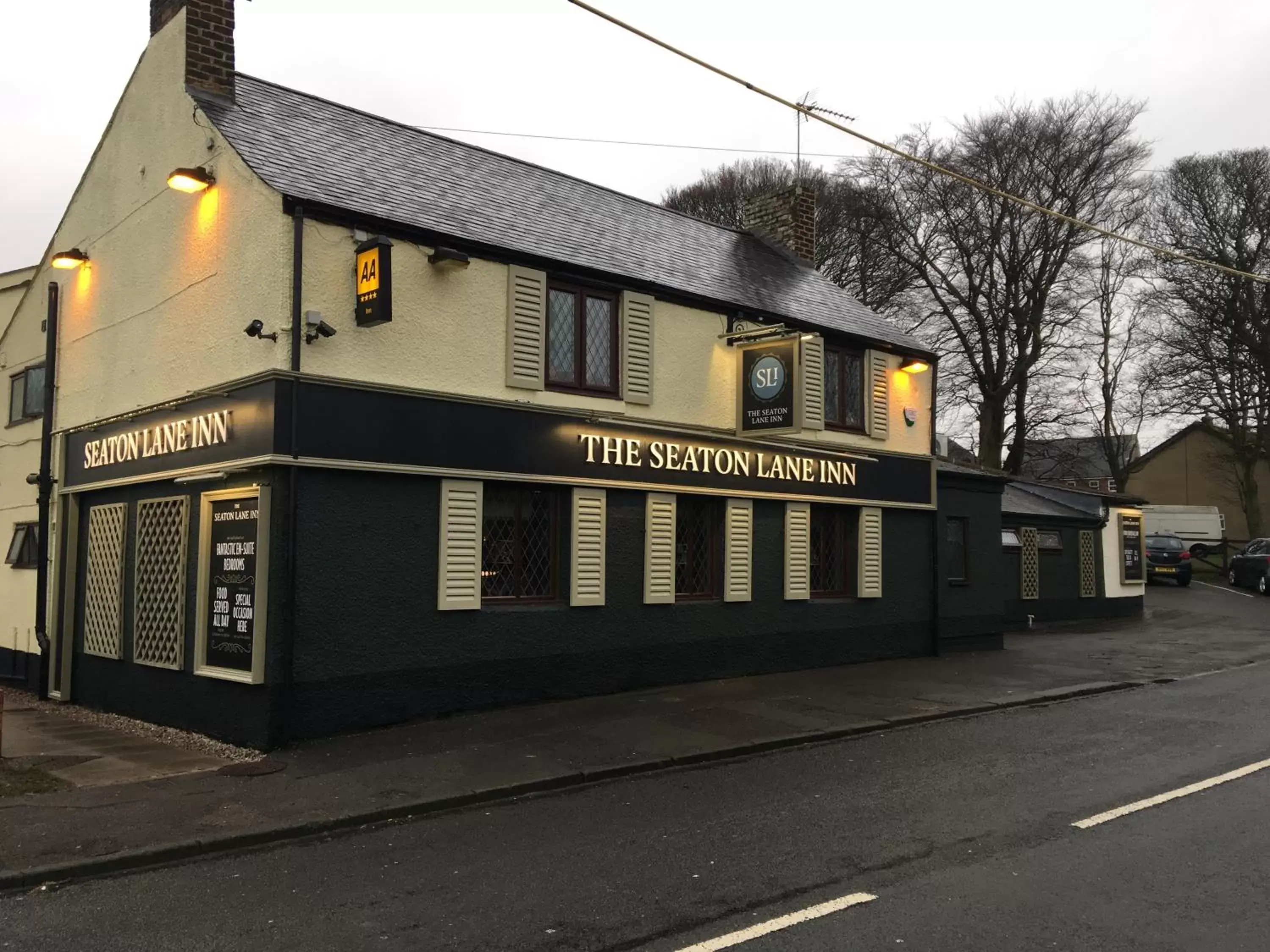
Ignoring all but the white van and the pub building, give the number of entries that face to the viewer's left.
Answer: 1

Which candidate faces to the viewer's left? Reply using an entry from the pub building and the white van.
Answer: the white van

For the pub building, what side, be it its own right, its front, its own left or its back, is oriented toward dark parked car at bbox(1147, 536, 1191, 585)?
left

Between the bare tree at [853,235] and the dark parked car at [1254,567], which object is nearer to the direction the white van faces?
the bare tree

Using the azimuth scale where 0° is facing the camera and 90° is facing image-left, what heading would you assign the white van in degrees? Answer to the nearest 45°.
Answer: approximately 90°
